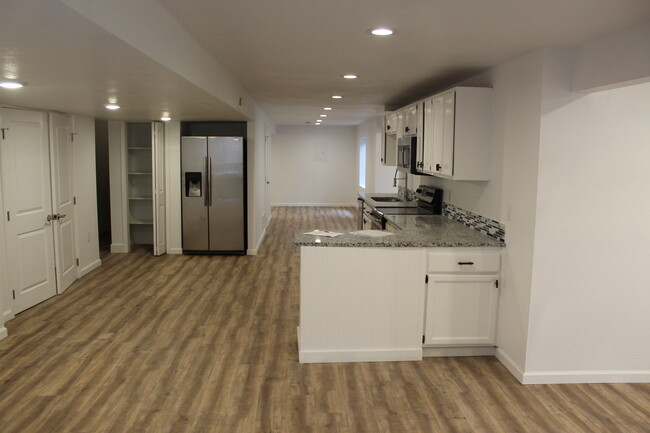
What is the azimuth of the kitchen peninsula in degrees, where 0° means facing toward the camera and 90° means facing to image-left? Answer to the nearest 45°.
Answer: approximately 0°

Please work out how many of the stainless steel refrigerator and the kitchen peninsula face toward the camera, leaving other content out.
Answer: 2

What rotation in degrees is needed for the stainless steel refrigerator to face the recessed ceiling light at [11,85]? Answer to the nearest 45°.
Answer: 0° — it already faces it

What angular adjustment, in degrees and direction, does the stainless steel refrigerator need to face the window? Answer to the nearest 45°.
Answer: approximately 135° to its left

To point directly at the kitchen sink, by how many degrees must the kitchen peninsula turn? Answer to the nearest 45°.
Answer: approximately 180°

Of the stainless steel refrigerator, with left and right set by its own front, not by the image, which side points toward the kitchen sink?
left

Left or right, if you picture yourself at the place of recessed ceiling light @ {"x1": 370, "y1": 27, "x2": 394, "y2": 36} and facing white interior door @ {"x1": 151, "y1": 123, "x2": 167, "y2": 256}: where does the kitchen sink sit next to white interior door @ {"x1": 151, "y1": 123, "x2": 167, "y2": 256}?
right

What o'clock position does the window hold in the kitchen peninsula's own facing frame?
The window is roughly at 6 o'clock from the kitchen peninsula.

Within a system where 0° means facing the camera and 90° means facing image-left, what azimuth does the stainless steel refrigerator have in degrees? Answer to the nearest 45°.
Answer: approximately 0°

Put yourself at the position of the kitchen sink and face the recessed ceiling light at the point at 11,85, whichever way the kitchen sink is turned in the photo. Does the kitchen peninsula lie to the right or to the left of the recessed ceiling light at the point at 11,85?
left
